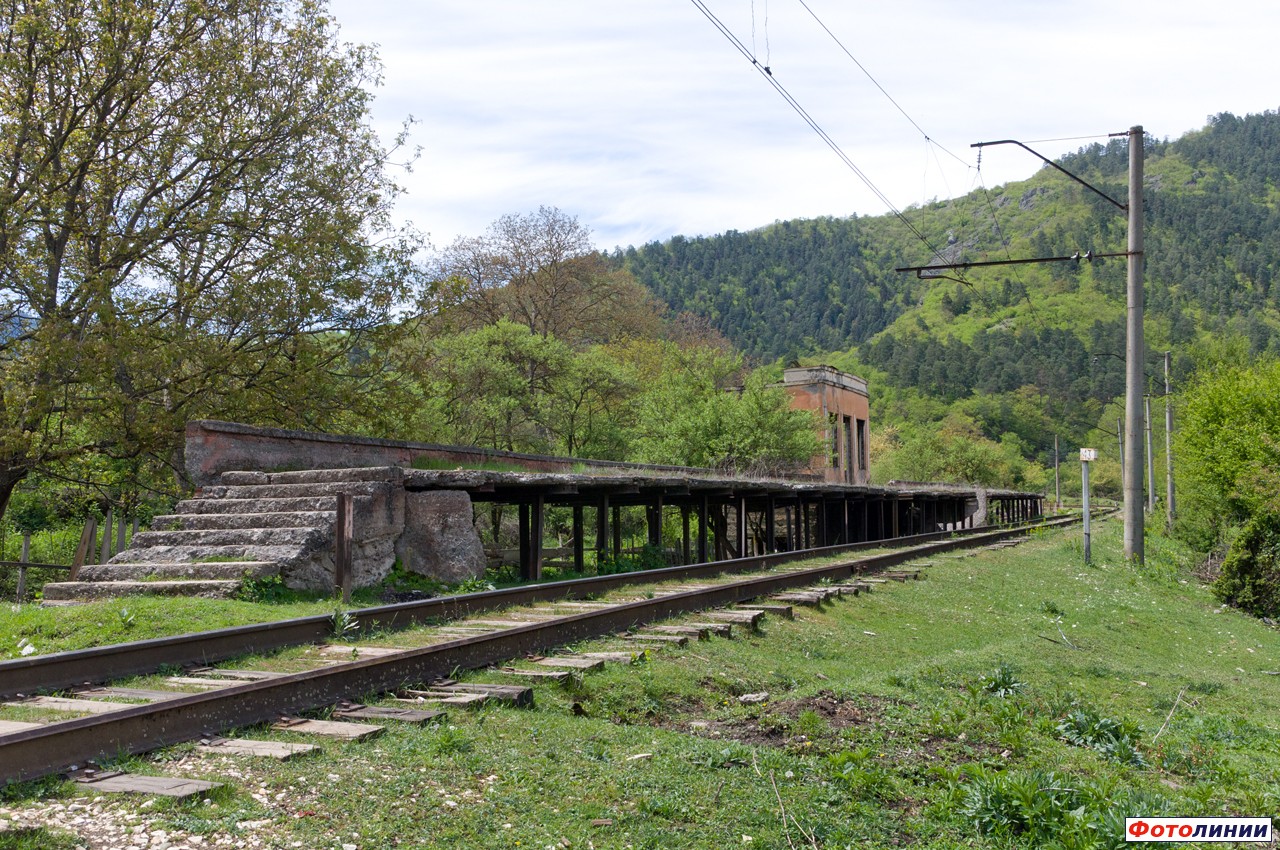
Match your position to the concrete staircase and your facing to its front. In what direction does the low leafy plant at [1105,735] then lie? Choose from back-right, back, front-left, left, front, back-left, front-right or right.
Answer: left

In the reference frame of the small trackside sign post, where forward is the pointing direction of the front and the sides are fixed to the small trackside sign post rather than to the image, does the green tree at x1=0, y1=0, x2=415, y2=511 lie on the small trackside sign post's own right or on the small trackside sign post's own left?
on the small trackside sign post's own right

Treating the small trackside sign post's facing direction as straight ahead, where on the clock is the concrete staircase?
The concrete staircase is roughly at 1 o'clock from the small trackside sign post.

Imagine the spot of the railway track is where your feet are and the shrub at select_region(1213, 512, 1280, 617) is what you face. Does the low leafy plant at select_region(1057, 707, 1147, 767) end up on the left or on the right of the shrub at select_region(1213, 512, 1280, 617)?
right

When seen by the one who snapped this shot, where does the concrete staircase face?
facing the viewer and to the left of the viewer

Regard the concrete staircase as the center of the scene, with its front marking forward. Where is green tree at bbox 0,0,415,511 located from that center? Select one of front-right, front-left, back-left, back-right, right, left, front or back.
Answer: back-right

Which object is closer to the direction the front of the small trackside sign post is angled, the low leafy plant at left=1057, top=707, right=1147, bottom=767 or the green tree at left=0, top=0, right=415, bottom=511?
the low leafy plant

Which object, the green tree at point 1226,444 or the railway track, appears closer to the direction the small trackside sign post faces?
the railway track

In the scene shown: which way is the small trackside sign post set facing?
toward the camera

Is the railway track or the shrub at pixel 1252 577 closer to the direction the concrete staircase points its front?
the railway track

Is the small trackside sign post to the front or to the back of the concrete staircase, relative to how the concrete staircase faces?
to the back

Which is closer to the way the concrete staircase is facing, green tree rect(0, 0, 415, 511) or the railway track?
the railway track

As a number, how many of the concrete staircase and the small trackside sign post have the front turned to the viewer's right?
0

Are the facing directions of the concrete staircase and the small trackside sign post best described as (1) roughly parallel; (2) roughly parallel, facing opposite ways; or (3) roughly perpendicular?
roughly parallel
